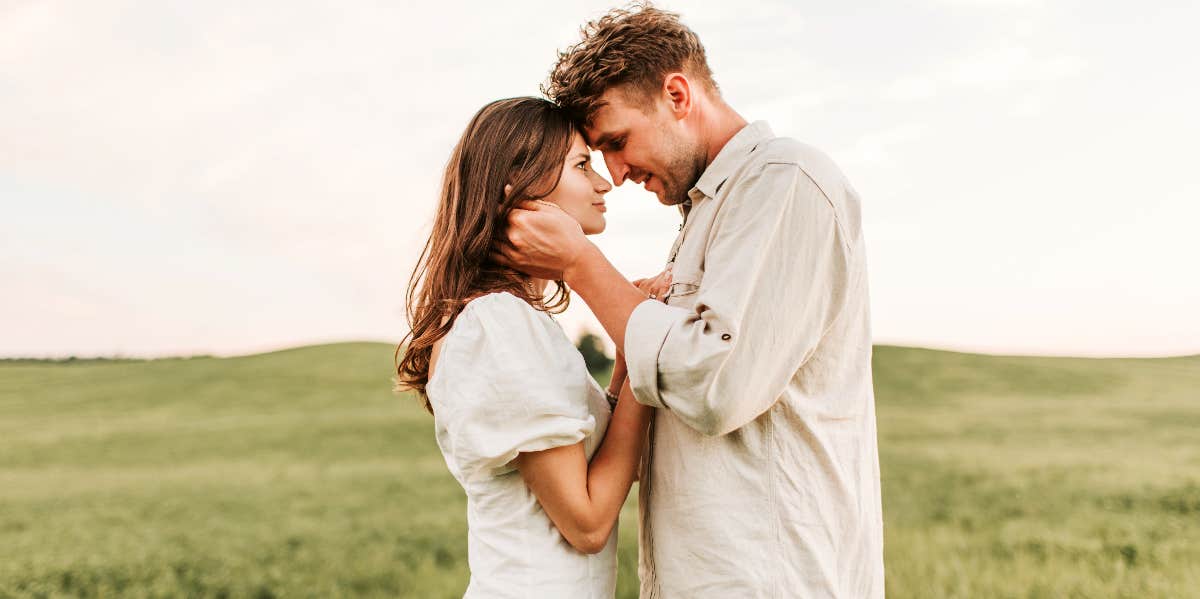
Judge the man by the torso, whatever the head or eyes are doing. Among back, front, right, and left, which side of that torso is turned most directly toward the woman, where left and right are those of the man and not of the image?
front

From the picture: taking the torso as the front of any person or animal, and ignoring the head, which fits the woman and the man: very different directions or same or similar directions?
very different directions

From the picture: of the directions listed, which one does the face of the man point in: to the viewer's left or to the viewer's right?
to the viewer's left

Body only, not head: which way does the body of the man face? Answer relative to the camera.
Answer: to the viewer's left

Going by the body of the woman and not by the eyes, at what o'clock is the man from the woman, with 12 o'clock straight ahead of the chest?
The man is roughly at 1 o'clock from the woman.

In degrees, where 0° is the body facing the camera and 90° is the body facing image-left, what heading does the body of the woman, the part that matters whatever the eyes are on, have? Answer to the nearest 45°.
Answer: approximately 270°

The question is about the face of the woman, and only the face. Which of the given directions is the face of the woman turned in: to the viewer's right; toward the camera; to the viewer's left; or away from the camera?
to the viewer's right

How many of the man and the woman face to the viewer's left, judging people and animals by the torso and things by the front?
1
